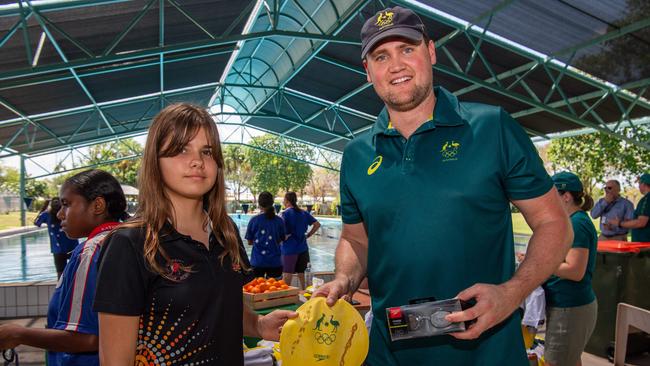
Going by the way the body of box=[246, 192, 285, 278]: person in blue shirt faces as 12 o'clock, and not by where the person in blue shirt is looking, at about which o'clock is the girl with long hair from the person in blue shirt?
The girl with long hair is roughly at 6 o'clock from the person in blue shirt.

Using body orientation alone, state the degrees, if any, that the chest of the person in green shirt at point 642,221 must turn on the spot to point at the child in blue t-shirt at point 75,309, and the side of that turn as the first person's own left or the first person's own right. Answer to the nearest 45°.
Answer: approximately 90° to the first person's own left

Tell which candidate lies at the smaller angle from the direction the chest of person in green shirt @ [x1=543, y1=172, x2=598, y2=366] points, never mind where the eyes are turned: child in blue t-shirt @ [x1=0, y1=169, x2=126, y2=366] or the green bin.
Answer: the child in blue t-shirt

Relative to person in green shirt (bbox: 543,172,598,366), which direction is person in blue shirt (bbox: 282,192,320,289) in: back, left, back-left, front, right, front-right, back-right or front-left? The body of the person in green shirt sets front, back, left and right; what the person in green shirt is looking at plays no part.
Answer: front-right

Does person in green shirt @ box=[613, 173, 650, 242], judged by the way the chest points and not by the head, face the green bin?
no

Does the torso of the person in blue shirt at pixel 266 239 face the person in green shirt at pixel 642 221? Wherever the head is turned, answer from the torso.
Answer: no

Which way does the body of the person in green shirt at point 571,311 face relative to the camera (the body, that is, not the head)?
to the viewer's left

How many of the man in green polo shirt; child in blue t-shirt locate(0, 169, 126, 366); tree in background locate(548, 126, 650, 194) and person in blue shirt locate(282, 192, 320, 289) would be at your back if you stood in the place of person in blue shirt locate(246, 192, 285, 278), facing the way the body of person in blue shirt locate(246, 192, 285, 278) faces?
2

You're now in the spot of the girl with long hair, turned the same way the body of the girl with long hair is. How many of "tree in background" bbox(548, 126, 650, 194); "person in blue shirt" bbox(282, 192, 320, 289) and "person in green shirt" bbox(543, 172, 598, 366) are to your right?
0

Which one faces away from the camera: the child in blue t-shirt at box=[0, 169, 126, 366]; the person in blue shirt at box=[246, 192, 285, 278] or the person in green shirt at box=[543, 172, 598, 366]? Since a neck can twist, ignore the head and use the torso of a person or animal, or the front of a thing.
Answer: the person in blue shirt

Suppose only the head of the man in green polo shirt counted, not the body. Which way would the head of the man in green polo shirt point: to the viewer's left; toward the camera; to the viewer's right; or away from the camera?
toward the camera

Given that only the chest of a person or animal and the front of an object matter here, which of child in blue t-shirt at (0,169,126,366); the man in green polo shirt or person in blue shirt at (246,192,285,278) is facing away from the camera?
the person in blue shirt

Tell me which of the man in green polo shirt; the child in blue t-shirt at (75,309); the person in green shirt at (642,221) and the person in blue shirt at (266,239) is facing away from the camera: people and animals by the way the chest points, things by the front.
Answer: the person in blue shirt
